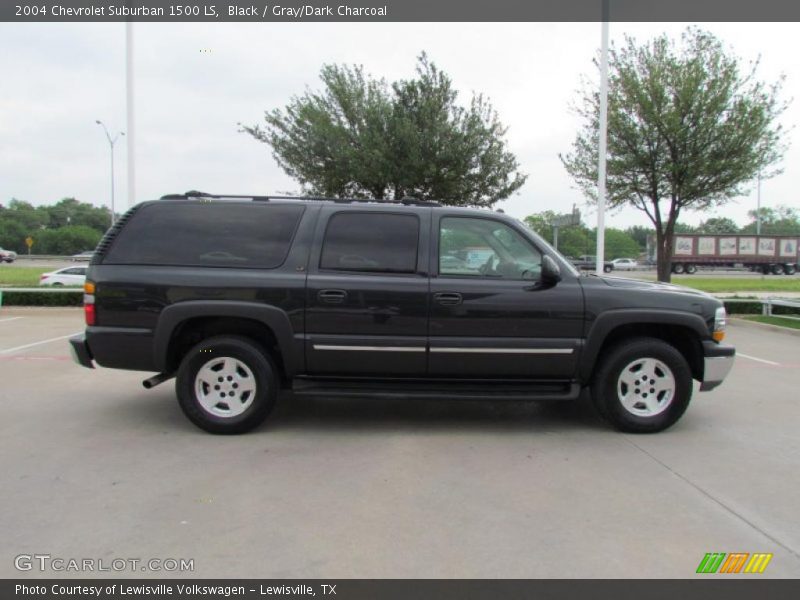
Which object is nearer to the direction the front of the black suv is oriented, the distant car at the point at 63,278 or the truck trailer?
the truck trailer

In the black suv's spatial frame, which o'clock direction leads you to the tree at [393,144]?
The tree is roughly at 9 o'clock from the black suv.

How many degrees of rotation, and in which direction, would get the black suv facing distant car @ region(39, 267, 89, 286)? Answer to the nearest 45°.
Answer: approximately 135° to its left

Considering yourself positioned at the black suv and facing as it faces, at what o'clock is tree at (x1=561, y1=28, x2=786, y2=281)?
The tree is roughly at 10 o'clock from the black suv.

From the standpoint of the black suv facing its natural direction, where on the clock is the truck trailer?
The truck trailer is roughly at 10 o'clock from the black suv.

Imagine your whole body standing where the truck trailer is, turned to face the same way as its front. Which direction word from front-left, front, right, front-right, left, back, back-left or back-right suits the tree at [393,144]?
right

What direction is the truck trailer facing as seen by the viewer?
to the viewer's right

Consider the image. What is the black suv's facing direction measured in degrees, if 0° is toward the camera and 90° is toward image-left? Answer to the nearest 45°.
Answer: approximately 270°
